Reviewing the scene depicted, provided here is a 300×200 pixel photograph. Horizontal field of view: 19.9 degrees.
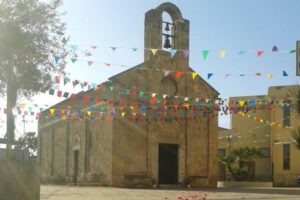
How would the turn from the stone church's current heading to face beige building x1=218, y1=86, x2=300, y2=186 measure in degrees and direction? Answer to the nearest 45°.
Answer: approximately 90° to its left

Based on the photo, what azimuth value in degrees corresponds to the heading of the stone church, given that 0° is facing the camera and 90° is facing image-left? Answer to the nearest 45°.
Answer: approximately 315°

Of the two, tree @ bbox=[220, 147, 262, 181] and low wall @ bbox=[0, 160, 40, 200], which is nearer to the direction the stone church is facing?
the low wall

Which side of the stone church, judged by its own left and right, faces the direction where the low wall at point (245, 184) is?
left

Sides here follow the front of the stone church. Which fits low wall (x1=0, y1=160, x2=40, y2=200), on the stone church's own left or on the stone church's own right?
on the stone church's own right

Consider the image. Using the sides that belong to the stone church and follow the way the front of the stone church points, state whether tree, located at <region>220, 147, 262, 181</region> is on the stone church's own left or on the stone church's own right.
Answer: on the stone church's own left
